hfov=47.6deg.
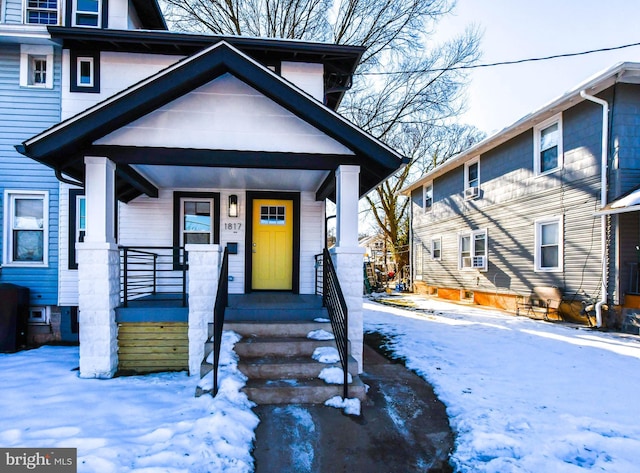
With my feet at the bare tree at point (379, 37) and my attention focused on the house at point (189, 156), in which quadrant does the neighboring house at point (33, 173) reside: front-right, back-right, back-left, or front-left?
front-right

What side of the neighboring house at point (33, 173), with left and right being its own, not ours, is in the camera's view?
front

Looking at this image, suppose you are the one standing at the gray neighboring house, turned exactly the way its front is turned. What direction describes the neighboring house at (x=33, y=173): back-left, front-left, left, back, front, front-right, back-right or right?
right

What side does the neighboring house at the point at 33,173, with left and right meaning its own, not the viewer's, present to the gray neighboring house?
left

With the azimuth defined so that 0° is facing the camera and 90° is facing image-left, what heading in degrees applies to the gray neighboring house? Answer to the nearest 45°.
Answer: approximately 315°

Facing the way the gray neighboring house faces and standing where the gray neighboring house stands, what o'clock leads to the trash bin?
The trash bin is roughly at 3 o'clock from the gray neighboring house.

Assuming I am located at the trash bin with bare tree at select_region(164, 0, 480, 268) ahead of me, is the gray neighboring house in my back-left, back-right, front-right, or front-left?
front-right

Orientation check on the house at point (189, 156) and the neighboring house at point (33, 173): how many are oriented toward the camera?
2
